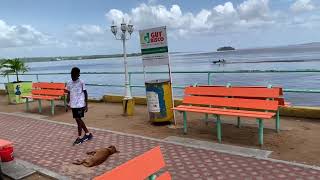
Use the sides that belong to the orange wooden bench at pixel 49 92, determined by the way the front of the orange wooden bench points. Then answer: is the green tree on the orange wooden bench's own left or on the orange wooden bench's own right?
on the orange wooden bench's own right

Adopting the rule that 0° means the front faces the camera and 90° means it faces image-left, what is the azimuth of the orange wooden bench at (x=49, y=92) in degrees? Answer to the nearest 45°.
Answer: approximately 45°

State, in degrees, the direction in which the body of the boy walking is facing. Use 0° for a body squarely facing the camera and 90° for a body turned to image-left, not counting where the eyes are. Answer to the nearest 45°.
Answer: approximately 45°

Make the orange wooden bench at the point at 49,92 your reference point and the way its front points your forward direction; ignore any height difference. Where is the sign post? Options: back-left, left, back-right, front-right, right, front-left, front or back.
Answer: left

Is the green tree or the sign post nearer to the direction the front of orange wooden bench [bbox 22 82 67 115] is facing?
the sign post

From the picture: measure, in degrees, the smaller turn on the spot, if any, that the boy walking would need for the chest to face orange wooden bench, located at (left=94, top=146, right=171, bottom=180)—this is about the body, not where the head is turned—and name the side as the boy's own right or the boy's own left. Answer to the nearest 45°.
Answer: approximately 45° to the boy's own left

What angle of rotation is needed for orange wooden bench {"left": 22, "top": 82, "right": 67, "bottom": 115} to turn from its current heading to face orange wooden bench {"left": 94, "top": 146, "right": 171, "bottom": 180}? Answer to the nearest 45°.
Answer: approximately 45° to its left
